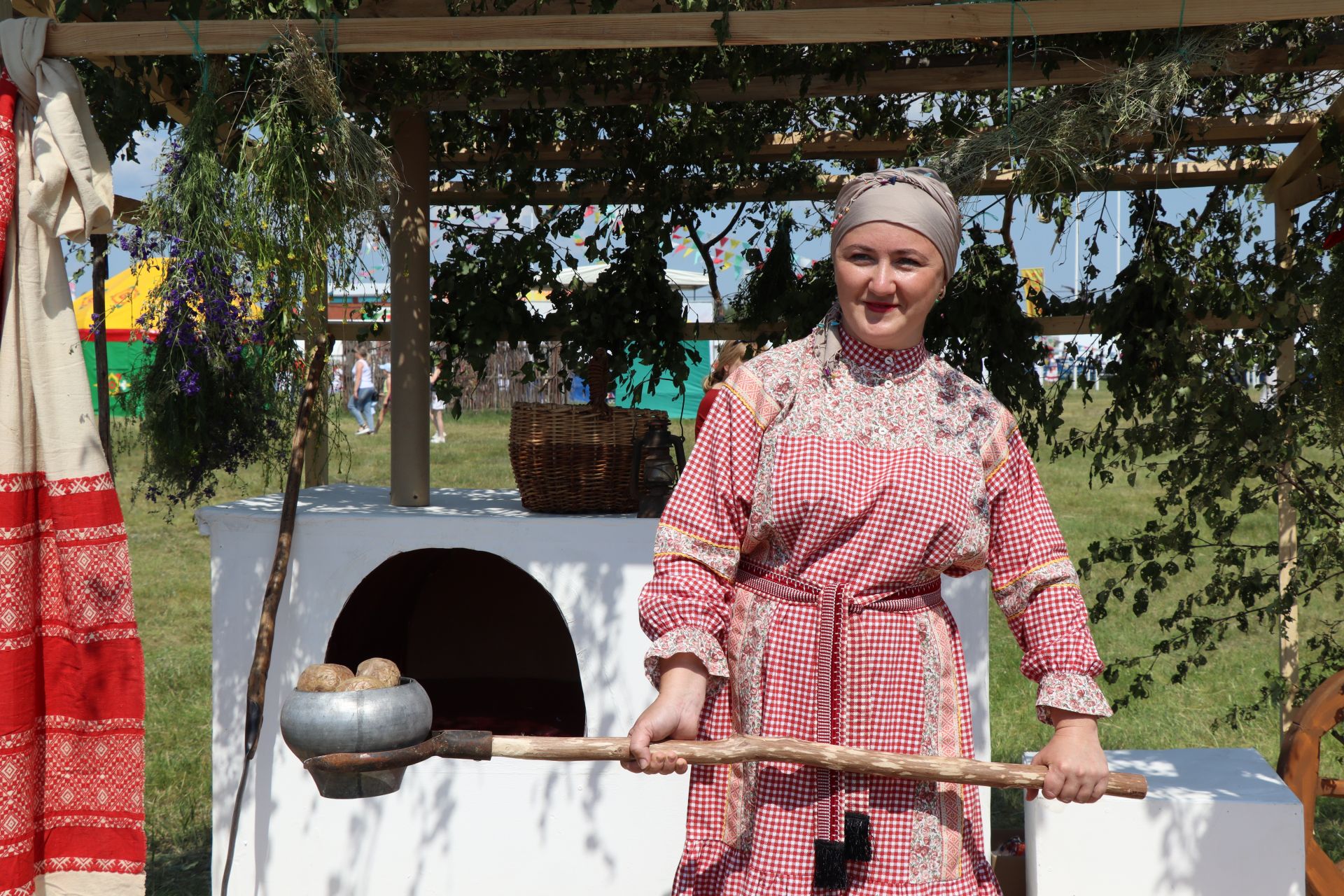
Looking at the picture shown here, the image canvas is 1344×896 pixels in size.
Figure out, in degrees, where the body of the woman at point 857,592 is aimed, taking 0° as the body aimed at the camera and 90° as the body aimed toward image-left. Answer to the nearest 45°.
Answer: approximately 0°

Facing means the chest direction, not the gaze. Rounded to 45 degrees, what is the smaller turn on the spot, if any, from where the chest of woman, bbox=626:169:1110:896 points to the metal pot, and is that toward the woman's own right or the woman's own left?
approximately 90° to the woman's own right

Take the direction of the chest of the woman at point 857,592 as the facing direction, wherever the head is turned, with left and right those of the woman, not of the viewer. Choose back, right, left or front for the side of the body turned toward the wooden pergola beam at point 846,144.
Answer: back

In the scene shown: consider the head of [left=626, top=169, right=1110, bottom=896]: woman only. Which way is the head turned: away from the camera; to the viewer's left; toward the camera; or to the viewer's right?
toward the camera

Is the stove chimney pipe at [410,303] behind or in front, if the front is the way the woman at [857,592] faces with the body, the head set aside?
behind

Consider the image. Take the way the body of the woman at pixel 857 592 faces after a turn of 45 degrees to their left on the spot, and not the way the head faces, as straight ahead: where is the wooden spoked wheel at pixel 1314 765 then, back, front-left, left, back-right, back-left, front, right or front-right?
left

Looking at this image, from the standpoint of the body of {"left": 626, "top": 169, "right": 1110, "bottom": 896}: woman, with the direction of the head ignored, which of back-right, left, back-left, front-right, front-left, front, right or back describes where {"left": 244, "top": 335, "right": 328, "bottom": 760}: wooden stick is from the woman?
back-right

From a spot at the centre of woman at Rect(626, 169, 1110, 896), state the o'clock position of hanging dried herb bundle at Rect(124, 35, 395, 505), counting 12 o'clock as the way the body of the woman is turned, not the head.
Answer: The hanging dried herb bundle is roughly at 4 o'clock from the woman.

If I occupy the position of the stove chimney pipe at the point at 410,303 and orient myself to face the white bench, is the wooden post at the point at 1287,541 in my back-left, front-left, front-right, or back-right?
front-left

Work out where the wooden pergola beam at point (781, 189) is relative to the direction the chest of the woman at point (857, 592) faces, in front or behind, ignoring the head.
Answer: behind

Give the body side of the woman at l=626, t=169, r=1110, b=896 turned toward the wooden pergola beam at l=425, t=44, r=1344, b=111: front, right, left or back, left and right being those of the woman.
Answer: back

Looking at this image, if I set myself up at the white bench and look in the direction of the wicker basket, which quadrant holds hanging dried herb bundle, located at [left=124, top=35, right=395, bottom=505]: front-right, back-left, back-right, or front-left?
front-left

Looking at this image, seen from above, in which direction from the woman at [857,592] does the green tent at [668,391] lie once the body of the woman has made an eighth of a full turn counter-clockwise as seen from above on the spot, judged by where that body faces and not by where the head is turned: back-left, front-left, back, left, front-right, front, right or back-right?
back-left

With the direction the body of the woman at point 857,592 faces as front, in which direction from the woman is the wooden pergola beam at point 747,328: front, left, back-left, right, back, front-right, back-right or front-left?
back
